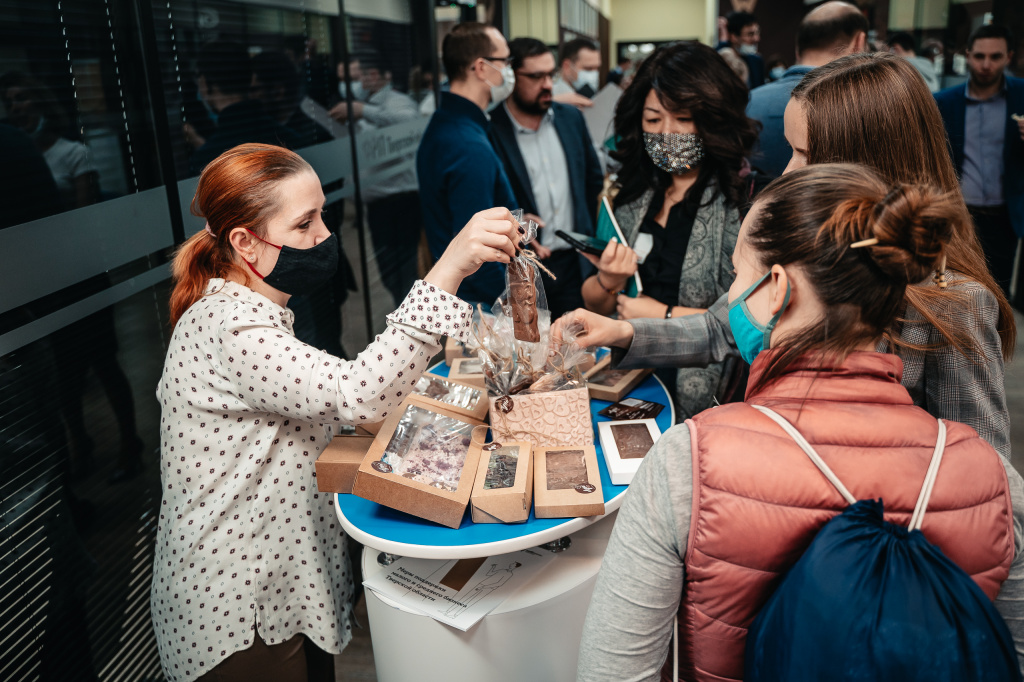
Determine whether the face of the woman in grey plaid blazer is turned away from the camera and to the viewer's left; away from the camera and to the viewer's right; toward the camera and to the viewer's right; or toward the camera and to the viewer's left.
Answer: away from the camera and to the viewer's left

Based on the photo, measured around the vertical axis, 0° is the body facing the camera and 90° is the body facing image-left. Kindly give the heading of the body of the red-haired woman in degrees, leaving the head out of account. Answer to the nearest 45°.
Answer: approximately 270°

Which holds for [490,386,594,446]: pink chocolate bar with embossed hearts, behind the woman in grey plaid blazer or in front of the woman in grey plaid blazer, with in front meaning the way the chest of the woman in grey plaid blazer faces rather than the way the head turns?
in front

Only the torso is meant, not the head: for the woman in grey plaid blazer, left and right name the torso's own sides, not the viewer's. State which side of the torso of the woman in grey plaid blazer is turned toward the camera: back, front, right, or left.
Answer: left

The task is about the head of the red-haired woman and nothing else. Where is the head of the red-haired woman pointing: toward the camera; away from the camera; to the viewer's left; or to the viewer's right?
to the viewer's right

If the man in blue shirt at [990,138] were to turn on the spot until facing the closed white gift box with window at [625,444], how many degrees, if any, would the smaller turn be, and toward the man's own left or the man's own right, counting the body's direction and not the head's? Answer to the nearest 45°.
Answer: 0° — they already face it

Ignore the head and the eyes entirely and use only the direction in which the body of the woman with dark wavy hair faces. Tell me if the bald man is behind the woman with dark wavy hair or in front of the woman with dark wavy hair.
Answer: behind

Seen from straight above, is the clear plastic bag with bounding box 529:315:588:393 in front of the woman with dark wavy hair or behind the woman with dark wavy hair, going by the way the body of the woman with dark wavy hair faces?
in front
